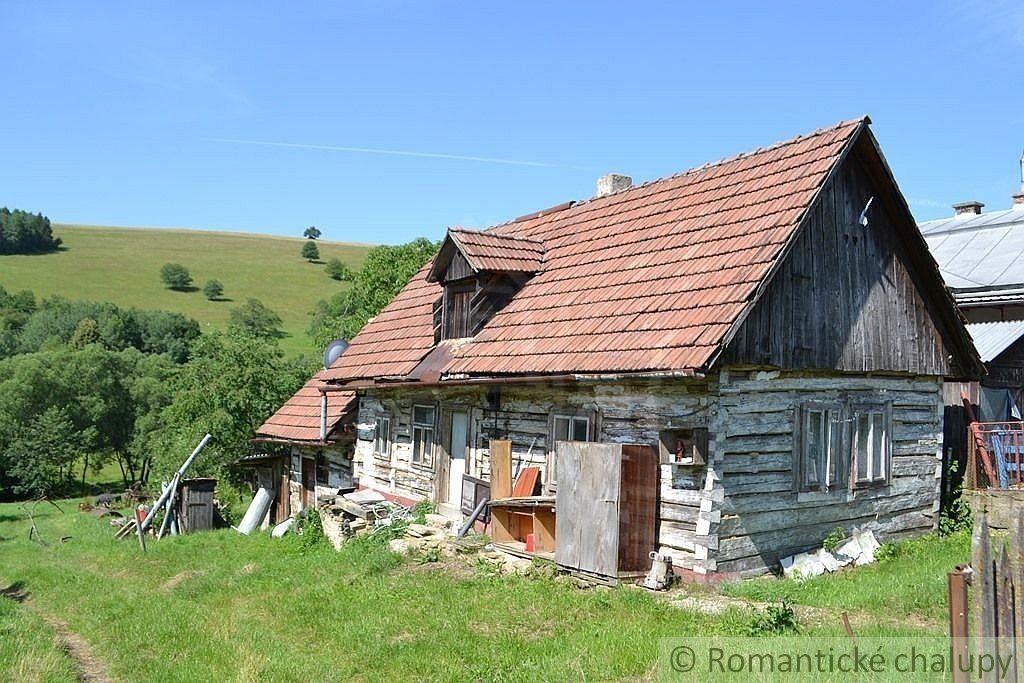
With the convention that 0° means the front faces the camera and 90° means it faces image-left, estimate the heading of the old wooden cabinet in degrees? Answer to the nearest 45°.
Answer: approximately 45°

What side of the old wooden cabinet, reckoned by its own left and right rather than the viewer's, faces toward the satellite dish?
right

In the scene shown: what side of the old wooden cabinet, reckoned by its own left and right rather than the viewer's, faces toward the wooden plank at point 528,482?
right

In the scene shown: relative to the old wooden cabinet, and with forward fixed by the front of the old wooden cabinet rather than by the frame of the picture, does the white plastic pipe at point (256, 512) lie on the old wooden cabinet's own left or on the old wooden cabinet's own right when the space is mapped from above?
on the old wooden cabinet's own right

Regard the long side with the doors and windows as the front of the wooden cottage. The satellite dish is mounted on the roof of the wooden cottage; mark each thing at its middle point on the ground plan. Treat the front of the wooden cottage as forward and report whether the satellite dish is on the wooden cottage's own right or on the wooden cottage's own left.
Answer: on the wooden cottage's own right

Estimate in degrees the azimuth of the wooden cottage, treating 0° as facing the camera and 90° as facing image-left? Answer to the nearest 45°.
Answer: approximately 45°

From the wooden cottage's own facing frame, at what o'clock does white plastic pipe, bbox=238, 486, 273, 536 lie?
The white plastic pipe is roughly at 3 o'clock from the wooden cottage.
